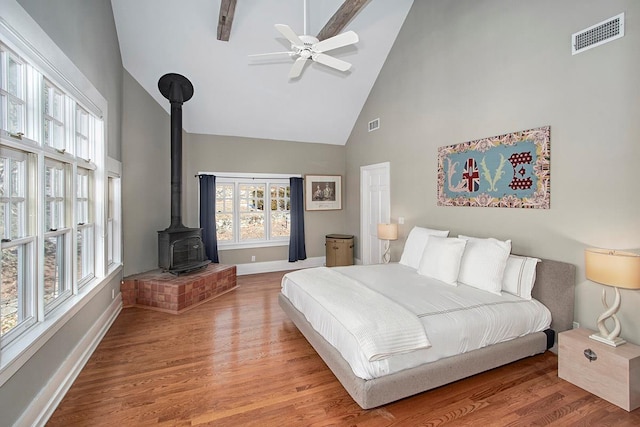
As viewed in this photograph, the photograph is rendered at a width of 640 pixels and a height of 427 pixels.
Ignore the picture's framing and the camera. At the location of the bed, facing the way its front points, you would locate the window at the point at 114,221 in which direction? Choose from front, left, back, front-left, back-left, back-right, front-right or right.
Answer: front-right

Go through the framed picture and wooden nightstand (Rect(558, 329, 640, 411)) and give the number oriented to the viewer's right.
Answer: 0

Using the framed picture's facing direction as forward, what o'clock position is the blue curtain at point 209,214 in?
The blue curtain is roughly at 2 o'clock from the framed picture.

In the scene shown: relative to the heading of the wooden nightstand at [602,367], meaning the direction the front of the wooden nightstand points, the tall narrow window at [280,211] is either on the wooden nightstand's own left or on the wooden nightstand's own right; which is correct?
on the wooden nightstand's own right

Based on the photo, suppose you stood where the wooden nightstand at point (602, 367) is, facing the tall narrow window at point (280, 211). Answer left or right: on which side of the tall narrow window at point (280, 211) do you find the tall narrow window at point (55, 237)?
left

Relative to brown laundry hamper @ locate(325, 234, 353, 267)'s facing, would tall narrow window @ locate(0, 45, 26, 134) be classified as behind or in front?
in front
